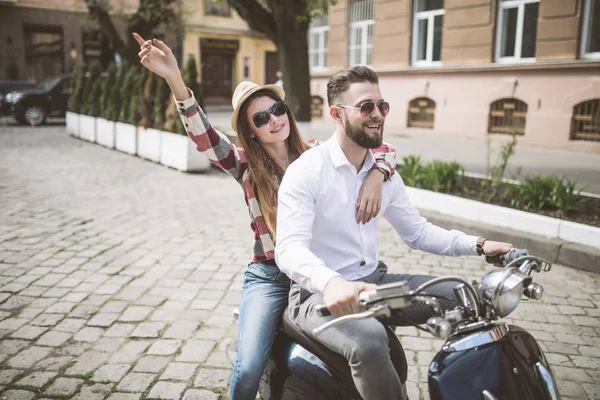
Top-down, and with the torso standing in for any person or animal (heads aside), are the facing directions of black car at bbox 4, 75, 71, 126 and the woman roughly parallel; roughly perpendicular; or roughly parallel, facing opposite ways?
roughly perpendicular

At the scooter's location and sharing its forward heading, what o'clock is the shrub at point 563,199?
The shrub is roughly at 8 o'clock from the scooter.

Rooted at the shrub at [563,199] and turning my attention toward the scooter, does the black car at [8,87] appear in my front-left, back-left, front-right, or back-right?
back-right

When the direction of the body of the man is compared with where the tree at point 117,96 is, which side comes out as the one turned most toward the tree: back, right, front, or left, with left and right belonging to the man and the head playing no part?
back

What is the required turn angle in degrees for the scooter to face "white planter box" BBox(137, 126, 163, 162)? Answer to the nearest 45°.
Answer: approximately 180°

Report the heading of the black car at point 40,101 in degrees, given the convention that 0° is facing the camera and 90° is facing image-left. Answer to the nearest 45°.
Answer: approximately 45°
